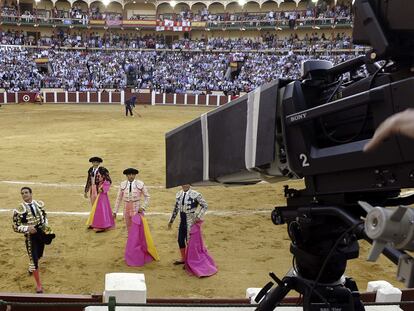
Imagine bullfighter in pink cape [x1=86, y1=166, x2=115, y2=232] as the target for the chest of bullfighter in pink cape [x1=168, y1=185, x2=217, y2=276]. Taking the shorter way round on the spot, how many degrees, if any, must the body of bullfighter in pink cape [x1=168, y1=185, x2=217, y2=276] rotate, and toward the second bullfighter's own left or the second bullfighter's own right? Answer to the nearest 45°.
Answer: approximately 90° to the second bullfighter's own right

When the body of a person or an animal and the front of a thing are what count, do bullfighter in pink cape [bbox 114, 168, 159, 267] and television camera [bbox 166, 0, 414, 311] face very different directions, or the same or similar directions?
very different directions

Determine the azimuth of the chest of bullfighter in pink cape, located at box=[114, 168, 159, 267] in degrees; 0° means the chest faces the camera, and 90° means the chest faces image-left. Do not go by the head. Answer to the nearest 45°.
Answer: approximately 0°

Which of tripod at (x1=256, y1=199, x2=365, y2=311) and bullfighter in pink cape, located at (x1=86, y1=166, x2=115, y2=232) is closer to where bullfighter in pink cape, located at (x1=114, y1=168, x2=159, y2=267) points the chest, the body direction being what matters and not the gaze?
the tripod

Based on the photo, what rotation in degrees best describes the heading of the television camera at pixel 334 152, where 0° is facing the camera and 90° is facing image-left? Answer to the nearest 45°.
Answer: approximately 135°

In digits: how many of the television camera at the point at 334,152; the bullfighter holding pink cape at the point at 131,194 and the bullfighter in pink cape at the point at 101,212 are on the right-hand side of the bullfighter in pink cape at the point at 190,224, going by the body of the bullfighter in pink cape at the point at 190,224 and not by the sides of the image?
2

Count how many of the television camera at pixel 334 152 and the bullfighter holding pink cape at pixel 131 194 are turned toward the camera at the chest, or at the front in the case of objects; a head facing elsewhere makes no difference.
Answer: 1

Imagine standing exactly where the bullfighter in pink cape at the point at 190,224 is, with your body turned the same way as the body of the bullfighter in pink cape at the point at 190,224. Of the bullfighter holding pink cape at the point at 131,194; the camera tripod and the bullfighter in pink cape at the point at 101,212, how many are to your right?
2

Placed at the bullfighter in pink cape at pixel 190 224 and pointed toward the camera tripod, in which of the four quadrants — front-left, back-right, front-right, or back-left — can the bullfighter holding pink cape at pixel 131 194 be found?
back-right
